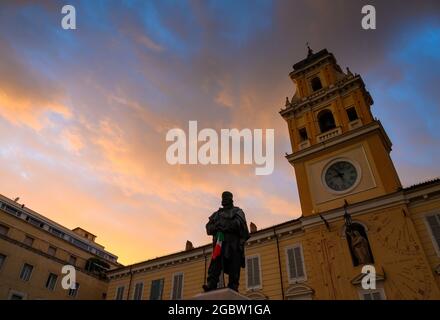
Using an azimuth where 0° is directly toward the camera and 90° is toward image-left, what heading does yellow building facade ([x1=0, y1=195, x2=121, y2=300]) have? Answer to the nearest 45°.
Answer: approximately 315°

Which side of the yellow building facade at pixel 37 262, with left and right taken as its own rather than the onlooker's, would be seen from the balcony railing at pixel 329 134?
front

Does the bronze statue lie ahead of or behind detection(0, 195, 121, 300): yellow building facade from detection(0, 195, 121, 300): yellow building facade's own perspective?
ahead

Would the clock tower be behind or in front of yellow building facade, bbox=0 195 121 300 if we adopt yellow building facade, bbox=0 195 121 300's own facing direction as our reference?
in front
